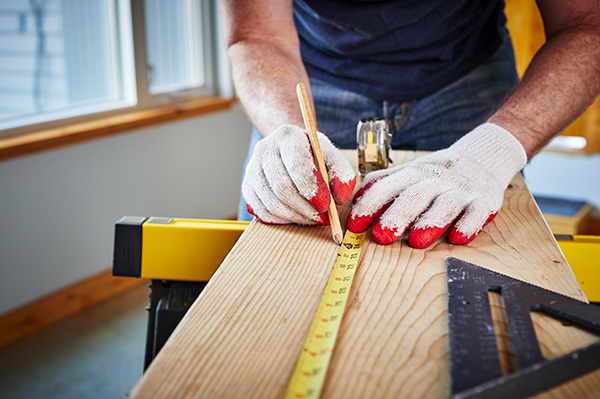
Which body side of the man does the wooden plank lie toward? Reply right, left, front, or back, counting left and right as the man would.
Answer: front

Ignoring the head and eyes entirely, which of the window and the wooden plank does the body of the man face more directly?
the wooden plank

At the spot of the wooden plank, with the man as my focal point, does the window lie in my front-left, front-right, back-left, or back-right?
front-left

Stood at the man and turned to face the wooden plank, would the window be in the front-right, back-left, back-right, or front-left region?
back-right

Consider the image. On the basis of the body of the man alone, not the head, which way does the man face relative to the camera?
toward the camera

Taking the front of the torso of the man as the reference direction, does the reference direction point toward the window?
no
